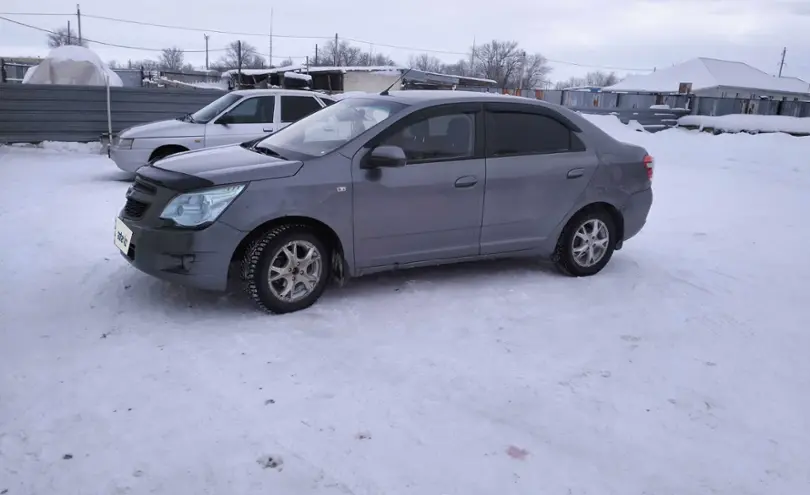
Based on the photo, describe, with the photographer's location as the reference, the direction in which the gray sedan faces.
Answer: facing the viewer and to the left of the viewer

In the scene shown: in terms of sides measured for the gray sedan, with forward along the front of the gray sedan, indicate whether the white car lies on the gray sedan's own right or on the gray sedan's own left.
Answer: on the gray sedan's own right

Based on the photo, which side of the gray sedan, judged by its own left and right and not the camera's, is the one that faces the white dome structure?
right

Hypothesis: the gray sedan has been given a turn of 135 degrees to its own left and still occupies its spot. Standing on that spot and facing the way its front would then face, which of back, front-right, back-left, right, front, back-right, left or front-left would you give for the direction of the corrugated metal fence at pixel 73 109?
back-left
